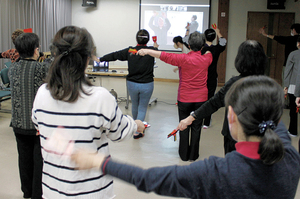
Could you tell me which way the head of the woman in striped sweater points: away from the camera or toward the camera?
away from the camera

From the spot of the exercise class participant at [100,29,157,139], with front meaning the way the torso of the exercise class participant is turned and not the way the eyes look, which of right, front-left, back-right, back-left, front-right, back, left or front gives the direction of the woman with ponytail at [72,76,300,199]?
back

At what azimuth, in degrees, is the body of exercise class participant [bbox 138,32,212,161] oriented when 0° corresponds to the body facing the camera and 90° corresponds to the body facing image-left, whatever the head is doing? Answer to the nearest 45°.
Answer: approximately 180°

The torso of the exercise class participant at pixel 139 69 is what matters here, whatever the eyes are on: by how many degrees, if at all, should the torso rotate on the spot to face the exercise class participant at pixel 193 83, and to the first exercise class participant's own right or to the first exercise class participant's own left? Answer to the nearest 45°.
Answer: approximately 135° to the first exercise class participant's own right

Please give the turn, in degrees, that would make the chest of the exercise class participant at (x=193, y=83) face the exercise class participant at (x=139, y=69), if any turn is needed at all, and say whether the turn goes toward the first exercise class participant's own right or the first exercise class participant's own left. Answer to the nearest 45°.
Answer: approximately 45° to the first exercise class participant's own left

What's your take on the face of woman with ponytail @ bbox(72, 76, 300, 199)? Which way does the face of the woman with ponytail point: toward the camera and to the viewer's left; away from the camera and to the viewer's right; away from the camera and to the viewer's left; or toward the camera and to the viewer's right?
away from the camera and to the viewer's left

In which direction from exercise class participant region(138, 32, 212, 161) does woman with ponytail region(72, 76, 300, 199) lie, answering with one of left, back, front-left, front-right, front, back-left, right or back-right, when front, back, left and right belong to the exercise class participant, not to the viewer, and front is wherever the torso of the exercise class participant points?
back

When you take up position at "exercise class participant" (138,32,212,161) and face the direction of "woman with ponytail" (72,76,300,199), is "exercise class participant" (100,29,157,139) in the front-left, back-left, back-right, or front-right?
back-right
